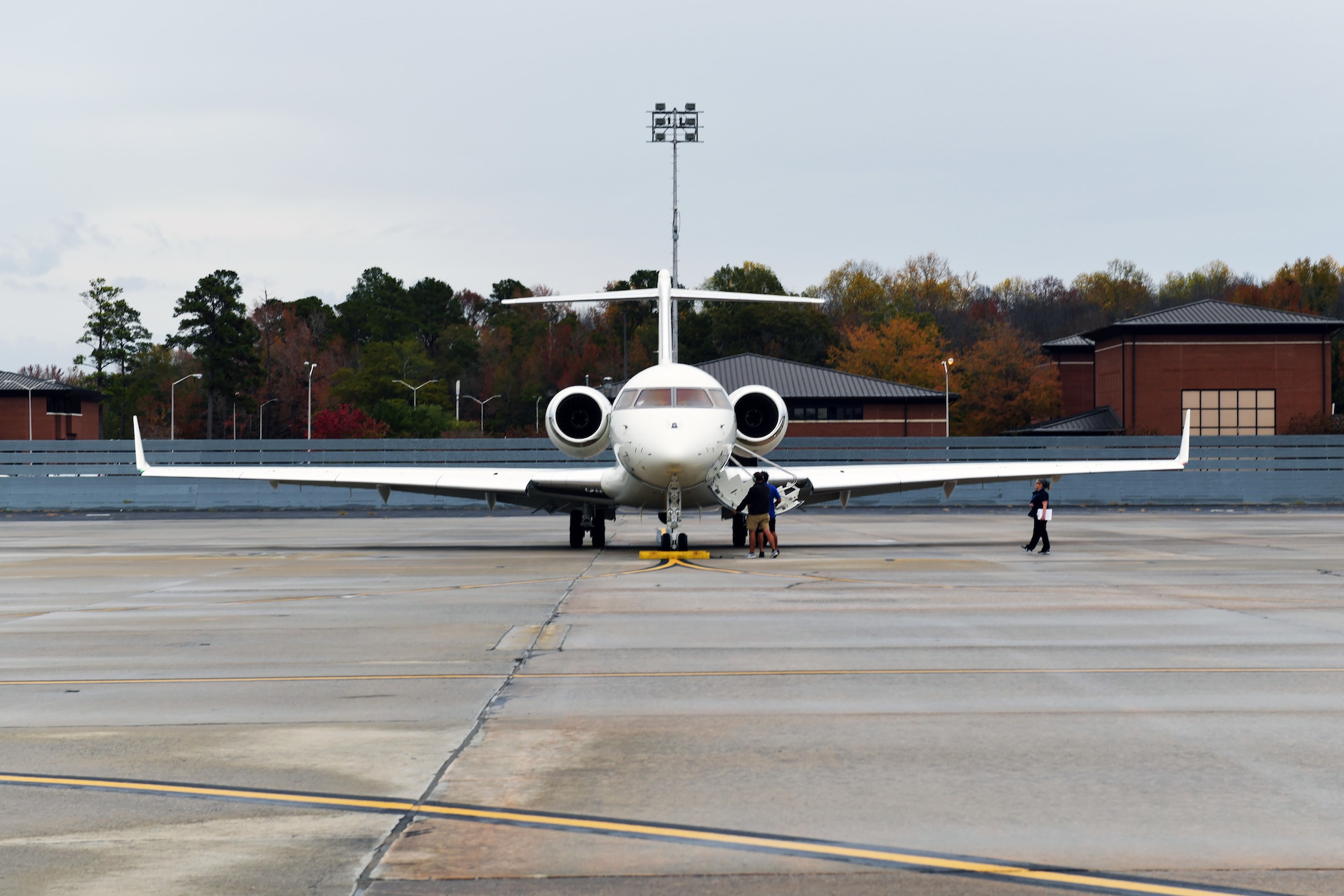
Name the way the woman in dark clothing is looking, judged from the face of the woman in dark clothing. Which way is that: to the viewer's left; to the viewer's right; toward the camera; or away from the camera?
to the viewer's left

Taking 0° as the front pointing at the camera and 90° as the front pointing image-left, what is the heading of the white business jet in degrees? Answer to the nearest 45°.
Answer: approximately 0°

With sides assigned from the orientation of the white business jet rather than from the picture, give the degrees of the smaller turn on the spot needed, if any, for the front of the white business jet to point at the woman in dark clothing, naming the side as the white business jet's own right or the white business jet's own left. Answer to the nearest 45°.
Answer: approximately 90° to the white business jet's own left
